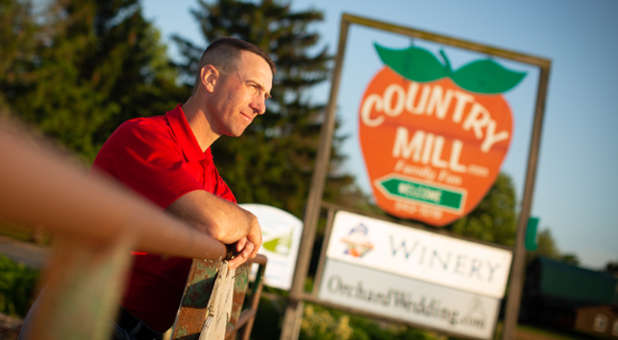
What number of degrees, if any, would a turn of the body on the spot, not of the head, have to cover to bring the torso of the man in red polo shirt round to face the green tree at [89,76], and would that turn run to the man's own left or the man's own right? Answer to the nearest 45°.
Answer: approximately 135° to the man's own left

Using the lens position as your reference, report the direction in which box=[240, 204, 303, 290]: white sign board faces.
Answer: facing the viewer

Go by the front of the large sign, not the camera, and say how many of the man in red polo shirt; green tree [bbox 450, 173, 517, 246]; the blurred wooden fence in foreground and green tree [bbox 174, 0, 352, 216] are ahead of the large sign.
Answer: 2

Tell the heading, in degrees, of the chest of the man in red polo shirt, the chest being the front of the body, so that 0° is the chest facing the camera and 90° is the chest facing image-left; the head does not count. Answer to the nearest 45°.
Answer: approximately 315°

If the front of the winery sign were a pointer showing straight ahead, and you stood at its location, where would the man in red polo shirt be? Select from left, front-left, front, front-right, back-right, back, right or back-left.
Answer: front

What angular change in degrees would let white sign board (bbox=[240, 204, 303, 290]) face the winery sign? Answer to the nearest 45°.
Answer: approximately 45° to its left

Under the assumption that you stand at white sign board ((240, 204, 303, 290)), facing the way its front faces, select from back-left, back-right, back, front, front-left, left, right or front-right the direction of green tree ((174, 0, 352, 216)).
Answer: back

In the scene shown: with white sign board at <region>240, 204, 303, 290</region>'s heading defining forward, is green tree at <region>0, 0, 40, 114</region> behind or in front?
behind

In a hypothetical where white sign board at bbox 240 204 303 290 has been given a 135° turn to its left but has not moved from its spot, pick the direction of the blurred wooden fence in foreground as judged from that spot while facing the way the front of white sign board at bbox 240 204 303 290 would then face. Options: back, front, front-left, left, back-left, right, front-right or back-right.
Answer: back-right

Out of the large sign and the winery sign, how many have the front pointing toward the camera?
2

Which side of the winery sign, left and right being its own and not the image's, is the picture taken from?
front

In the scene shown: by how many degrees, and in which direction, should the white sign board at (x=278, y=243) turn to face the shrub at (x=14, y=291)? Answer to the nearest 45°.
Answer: approximately 90° to its right
